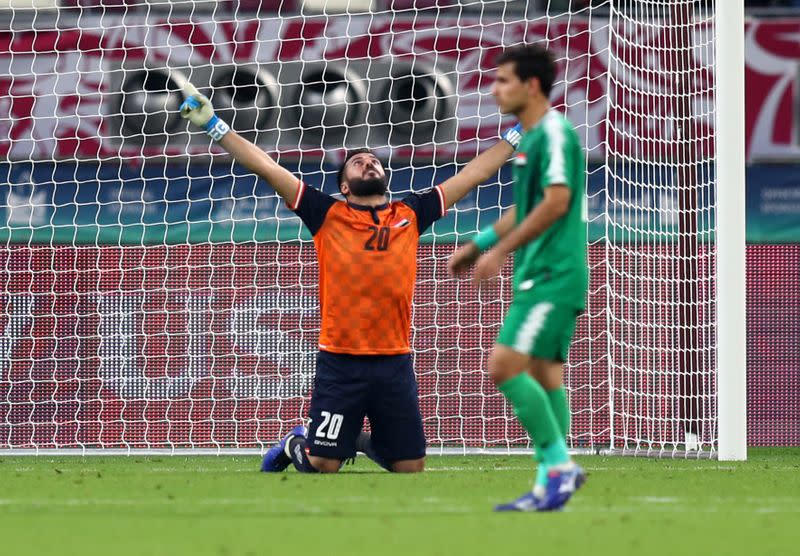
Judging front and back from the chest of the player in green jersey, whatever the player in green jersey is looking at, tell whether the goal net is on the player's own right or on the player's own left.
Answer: on the player's own right

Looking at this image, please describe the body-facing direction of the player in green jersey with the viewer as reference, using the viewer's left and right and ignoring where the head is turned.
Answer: facing to the left of the viewer

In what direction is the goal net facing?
toward the camera

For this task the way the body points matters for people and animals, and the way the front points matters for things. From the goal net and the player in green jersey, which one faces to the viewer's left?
the player in green jersey

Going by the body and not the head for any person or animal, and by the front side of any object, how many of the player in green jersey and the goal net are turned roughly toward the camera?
1

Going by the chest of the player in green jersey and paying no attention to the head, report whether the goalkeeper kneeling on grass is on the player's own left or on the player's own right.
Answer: on the player's own right

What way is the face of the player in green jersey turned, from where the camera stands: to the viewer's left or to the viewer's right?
to the viewer's left

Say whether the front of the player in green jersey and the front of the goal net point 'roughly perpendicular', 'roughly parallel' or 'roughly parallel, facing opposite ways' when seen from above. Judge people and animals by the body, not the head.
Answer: roughly perpendicular

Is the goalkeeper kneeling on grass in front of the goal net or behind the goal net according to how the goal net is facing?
in front
